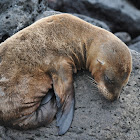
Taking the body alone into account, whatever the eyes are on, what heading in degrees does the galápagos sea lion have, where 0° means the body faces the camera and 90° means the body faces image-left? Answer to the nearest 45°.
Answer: approximately 270°
